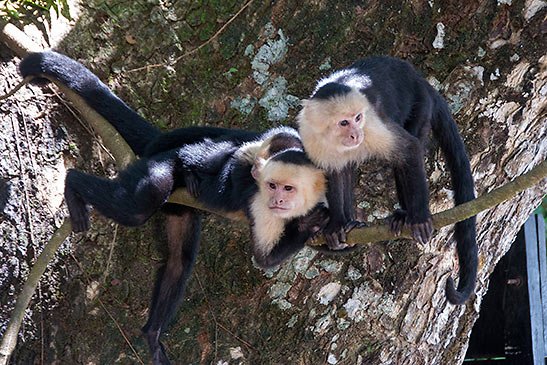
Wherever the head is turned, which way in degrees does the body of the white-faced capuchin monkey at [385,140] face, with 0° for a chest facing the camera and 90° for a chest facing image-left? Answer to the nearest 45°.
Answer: approximately 45°

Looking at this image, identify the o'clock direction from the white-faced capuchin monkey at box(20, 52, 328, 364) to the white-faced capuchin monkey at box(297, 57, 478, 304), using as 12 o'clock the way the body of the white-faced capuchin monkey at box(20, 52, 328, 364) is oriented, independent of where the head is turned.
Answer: the white-faced capuchin monkey at box(297, 57, 478, 304) is roughly at 1 o'clock from the white-faced capuchin monkey at box(20, 52, 328, 364).

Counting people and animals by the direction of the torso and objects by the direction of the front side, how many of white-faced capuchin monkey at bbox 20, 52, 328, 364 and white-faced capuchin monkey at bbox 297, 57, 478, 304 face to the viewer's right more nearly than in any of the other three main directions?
1

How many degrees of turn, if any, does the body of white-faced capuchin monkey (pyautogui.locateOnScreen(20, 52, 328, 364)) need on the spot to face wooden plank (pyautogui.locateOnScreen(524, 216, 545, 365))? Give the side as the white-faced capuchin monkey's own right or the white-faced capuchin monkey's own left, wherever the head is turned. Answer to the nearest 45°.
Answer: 0° — it already faces it

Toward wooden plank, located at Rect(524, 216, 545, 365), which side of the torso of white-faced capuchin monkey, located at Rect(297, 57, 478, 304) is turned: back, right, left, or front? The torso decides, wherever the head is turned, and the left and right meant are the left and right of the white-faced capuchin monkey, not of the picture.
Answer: back

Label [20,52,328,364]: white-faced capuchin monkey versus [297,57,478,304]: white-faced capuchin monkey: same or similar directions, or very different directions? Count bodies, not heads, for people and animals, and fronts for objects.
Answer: very different directions

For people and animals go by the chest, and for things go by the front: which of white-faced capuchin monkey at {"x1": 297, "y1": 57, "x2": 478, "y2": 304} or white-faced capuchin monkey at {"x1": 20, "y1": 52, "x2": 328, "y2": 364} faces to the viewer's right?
white-faced capuchin monkey at {"x1": 20, "y1": 52, "x2": 328, "y2": 364}

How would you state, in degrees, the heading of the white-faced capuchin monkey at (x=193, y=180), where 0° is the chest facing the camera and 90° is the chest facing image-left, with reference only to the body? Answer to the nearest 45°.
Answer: approximately 270°

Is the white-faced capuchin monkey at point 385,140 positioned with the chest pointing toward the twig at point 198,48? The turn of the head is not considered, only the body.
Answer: no

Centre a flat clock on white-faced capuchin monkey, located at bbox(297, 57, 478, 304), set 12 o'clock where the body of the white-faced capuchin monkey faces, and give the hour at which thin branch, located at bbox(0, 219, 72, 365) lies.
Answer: The thin branch is roughly at 1 o'clock from the white-faced capuchin monkey.
